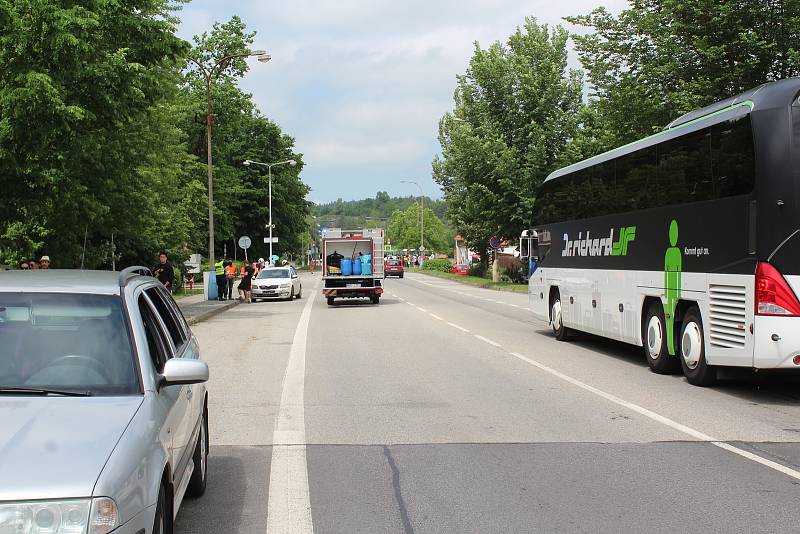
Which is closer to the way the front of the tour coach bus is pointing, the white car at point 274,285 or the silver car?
the white car

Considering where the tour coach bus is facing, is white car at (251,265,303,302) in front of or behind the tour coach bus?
in front

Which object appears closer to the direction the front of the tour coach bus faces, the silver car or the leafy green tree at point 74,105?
the leafy green tree

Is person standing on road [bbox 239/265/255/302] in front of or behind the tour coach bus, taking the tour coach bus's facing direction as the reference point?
in front

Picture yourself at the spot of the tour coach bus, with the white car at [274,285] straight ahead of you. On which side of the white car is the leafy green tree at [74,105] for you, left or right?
left

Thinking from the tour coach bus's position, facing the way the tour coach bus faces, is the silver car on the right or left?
on its left

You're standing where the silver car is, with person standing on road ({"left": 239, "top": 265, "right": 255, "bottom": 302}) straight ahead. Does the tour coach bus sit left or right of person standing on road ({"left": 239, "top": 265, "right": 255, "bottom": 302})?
right

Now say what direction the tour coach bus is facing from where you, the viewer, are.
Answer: facing away from the viewer and to the left of the viewer

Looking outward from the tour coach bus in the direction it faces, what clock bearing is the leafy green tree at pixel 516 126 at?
The leafy green tree is roughly at 1 o'clock from the tour coach bus.

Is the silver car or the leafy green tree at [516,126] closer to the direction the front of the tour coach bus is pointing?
the leafy green tree

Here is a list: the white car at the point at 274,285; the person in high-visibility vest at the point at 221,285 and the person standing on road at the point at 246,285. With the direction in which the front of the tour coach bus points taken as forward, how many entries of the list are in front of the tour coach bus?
3

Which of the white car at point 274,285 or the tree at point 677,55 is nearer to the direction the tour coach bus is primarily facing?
the white car

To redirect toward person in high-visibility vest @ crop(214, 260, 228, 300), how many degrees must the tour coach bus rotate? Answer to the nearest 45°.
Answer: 0° — it already faces them
